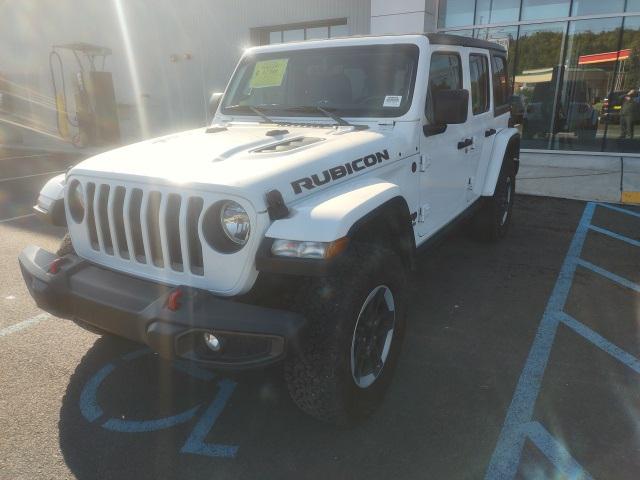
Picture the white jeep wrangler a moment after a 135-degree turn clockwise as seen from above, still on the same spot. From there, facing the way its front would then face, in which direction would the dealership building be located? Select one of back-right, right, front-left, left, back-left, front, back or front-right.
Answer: front

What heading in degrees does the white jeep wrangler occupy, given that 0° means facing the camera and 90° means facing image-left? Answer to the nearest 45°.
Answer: approximately 45°
